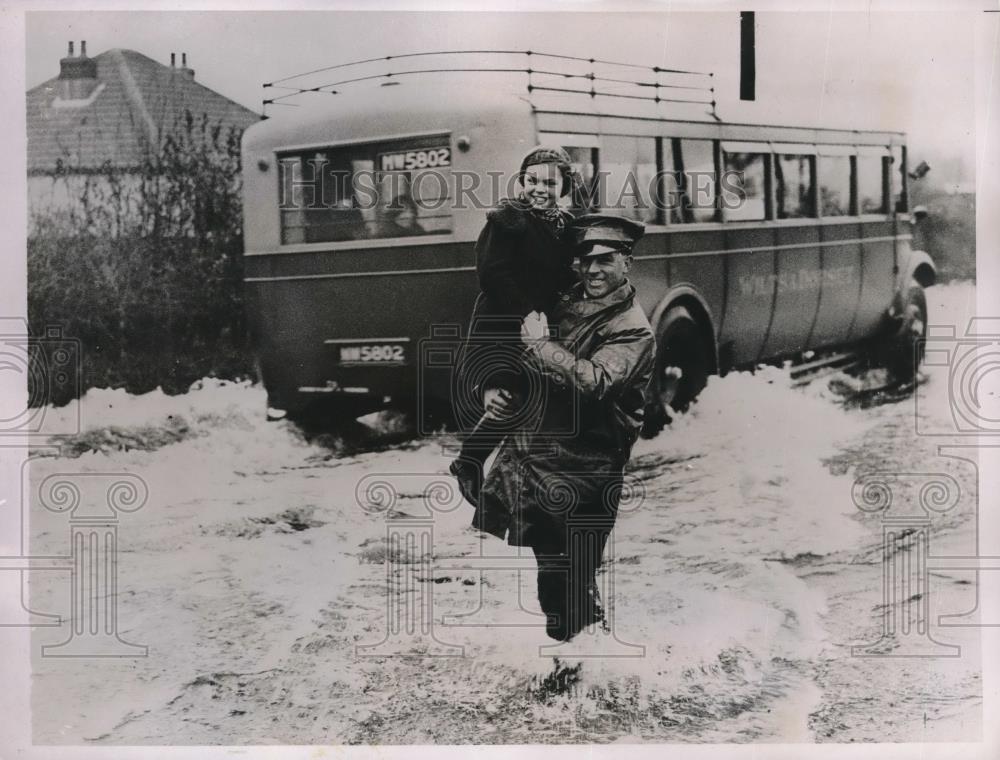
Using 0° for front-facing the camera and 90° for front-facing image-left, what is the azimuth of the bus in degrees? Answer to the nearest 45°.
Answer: approximately 225°
